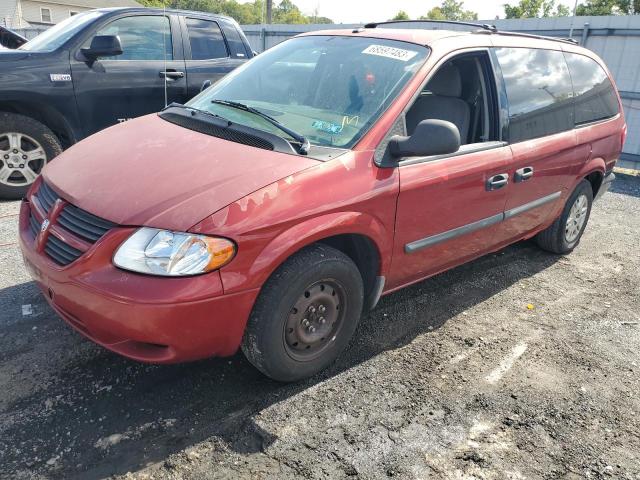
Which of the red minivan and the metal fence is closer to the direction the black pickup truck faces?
the red minivan

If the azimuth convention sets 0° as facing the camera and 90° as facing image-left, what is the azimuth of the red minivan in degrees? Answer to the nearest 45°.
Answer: approximately 45°

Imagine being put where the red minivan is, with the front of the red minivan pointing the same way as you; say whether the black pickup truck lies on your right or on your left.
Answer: on your right

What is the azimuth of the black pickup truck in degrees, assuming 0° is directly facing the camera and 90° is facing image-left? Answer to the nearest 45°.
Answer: approximately 45°

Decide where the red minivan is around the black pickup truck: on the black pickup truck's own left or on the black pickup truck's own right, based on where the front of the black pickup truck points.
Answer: on the black pickup truck's own left

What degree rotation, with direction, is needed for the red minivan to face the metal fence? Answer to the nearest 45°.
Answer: approximately 180°
